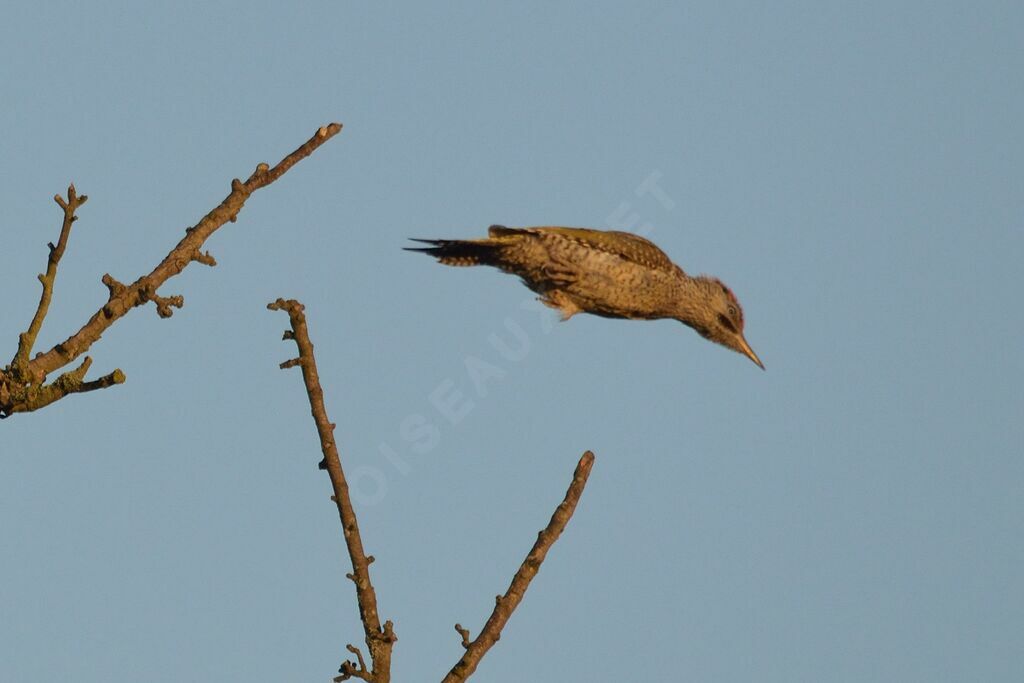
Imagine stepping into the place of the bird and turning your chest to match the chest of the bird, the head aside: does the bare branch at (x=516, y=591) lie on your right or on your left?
on your right

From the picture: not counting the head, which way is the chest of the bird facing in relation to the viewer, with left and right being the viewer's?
facing to the right of the viewer

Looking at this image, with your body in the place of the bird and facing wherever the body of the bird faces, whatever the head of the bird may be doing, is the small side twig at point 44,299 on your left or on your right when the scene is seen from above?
on your right
